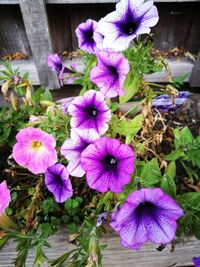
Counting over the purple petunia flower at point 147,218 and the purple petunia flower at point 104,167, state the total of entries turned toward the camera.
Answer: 2

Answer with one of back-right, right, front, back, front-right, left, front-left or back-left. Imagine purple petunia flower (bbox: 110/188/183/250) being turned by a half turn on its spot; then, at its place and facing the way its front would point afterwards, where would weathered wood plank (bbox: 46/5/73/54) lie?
front-left

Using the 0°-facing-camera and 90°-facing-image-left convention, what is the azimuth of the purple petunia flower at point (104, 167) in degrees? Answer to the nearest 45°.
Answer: approximately 0°

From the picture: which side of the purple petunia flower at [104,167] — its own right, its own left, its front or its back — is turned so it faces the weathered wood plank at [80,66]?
back

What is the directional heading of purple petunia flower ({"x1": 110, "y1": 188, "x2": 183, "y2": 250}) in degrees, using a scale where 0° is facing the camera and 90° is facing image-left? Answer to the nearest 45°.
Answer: approximately 0°

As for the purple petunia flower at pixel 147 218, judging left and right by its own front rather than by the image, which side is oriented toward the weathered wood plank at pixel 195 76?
back

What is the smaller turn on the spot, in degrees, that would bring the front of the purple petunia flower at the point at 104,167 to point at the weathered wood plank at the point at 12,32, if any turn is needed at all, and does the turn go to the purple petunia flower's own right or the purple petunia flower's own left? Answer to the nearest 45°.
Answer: approximately 135° to the purple petunia flower's own right
